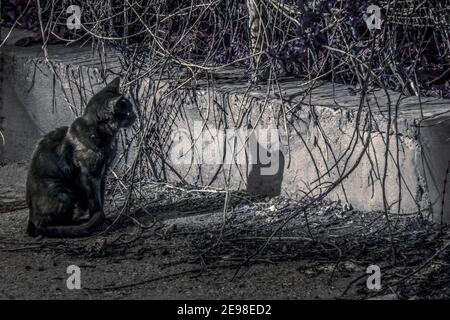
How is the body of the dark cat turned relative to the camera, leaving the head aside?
to the viewer's right
